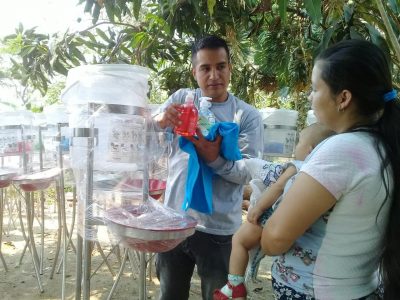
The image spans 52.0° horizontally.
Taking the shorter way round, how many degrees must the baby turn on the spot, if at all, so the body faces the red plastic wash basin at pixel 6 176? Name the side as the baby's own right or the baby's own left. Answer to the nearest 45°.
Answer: approximately 45° to the baby's own right

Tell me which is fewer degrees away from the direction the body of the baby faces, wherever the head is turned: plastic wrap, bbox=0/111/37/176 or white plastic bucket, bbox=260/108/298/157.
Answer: the plastic wrap

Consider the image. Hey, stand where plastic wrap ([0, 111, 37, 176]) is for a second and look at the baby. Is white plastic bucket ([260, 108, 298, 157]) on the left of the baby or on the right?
left

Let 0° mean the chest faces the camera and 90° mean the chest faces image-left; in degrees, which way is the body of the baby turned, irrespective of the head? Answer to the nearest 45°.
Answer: approximately 90°

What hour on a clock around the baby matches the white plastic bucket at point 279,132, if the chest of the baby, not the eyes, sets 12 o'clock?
The white plastic bucket is roughly at 3 o'clock from the baby.

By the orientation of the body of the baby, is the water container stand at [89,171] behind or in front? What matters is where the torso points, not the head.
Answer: in front

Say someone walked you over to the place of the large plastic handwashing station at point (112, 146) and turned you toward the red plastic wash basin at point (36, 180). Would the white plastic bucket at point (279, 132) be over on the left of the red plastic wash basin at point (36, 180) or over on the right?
right

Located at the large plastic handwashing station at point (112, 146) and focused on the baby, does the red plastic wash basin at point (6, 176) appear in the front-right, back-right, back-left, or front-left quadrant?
back-left

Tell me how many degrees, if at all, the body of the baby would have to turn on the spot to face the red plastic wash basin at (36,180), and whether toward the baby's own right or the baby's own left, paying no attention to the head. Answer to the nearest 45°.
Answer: approximately 45° to the baby's own right

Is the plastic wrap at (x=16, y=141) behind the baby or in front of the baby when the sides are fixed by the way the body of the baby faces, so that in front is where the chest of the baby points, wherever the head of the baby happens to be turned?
in front
